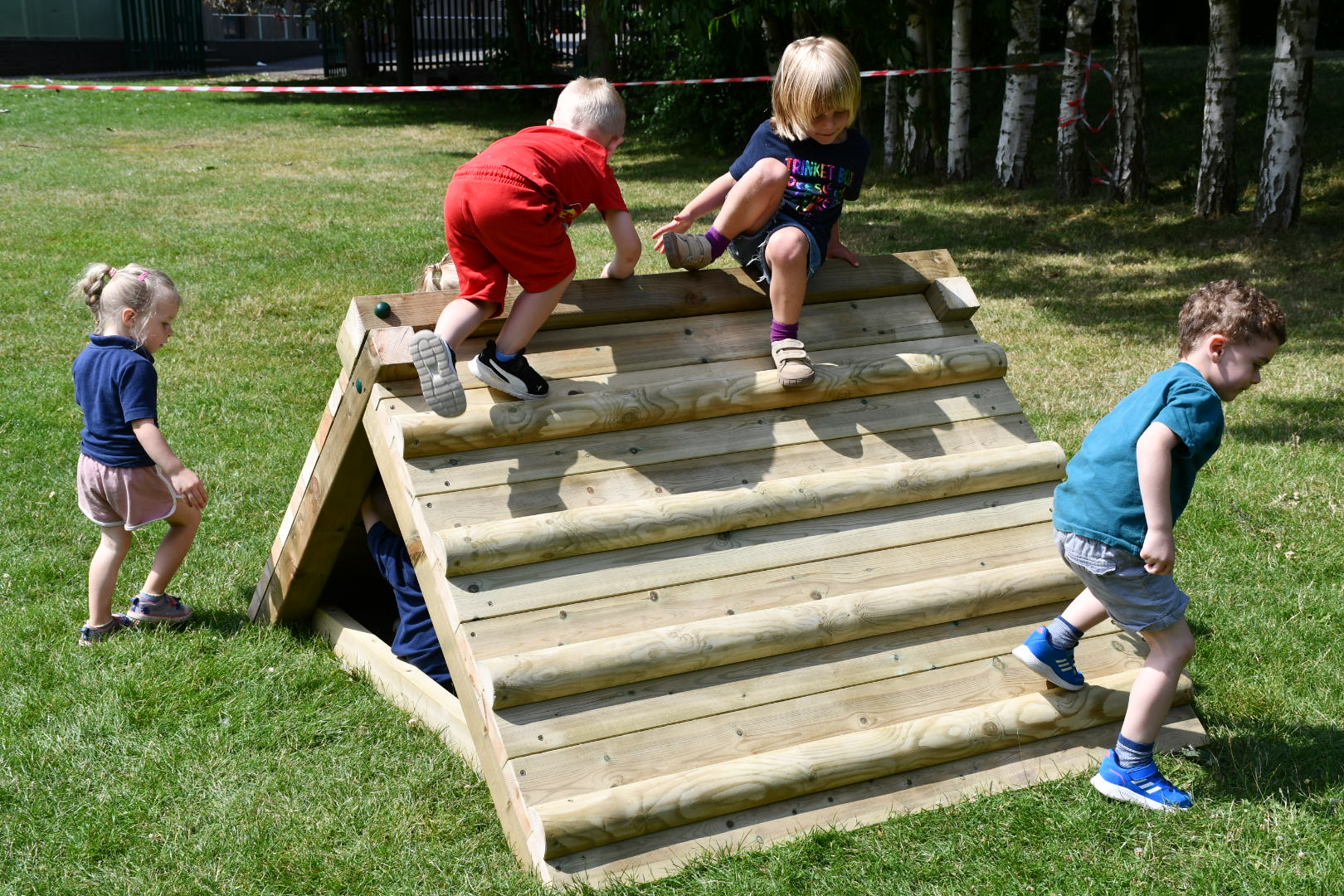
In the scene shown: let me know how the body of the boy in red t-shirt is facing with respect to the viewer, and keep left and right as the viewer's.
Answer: facing away from the viewer and to the right of the viewer

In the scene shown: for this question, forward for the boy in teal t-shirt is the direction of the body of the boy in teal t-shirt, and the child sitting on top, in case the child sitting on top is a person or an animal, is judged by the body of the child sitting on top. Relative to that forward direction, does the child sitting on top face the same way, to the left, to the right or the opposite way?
to the right

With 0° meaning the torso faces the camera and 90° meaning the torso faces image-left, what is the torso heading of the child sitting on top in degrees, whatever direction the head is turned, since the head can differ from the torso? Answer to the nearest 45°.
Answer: approximately 0°

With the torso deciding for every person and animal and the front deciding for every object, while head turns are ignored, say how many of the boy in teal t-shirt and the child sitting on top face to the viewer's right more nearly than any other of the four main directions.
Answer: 1

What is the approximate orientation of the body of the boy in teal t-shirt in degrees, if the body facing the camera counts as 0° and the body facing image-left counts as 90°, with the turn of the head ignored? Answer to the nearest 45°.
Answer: approximately 270°

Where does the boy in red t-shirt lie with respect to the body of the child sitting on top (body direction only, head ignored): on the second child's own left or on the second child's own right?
on the second child's own right

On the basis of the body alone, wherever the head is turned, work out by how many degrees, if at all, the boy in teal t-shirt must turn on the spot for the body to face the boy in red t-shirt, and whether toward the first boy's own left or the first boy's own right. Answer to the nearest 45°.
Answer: approximately 180°

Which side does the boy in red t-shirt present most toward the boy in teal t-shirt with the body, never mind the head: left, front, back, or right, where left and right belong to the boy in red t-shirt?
right
